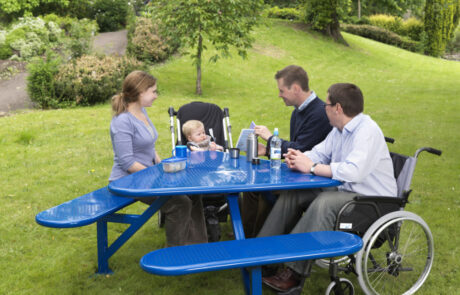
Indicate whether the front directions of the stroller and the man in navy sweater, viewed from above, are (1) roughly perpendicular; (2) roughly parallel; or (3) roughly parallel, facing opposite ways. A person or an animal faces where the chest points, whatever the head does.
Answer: roughly perpendicular

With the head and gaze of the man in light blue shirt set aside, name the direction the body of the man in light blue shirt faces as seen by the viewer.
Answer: to the viewer's left

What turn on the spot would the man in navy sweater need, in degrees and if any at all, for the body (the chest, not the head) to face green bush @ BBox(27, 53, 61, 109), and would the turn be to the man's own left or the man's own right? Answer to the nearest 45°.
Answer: approximately 45° to the man's own right

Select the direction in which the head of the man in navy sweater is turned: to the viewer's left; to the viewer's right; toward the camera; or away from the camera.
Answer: to the viewer's left

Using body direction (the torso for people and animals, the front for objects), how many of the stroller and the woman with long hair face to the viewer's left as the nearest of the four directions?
0

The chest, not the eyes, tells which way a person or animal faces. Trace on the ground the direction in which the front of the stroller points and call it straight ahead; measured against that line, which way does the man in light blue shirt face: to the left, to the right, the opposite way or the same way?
to the right

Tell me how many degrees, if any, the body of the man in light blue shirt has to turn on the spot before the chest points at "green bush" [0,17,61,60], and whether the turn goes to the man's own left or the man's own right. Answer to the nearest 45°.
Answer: approximately 45° to the man's own right

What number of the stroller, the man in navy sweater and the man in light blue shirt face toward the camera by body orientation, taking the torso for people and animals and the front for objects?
1

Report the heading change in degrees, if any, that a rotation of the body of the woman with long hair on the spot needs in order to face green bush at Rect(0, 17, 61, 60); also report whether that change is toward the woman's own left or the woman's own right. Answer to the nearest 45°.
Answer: approximately 135° to the woman's own left

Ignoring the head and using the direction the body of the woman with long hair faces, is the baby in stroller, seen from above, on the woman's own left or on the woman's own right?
on the woman's own left

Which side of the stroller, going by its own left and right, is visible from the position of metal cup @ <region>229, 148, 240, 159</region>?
front

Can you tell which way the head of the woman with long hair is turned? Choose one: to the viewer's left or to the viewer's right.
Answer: to the viewer's right
